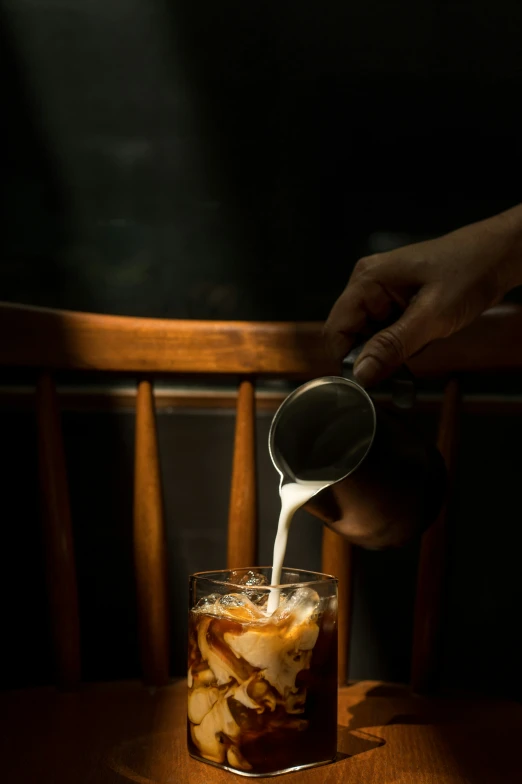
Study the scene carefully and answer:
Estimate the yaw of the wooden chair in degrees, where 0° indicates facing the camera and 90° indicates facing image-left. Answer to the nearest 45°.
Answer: approximately 0°
